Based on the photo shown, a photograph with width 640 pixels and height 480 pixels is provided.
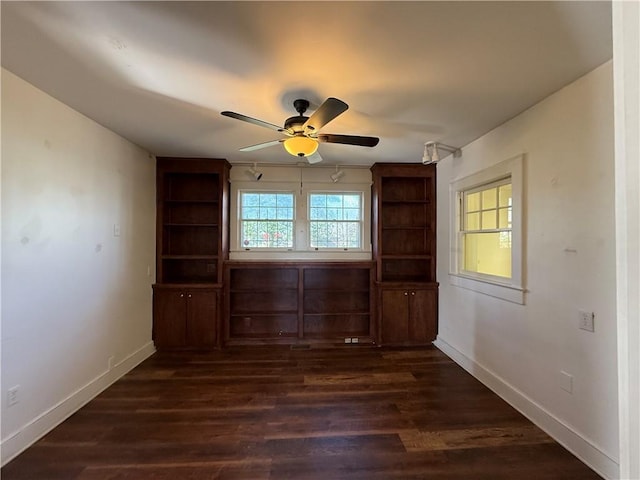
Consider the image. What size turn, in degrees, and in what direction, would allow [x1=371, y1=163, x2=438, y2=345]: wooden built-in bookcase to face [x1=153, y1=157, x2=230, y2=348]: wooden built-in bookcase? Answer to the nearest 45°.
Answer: approximately 90° to its right

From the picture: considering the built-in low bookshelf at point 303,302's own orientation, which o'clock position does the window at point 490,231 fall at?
The window is roughly at 10 o'clock from the built-in low bookshelf.

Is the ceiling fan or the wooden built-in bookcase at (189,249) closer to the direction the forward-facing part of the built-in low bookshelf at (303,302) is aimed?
the ceiling fan

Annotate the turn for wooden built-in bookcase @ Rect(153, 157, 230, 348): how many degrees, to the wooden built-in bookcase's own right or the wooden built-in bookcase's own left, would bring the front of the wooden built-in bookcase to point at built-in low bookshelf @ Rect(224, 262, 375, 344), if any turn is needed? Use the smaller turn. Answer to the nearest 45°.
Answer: approximately 90° to the wooden built-in bookcase's own left

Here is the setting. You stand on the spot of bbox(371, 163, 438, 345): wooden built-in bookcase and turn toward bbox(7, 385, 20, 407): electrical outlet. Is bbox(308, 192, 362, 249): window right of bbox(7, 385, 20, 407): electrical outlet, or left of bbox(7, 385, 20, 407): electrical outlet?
right

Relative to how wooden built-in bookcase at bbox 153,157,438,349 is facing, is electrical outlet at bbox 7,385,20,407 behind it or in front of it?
in front

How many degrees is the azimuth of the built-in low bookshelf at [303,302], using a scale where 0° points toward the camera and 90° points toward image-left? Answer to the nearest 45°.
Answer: approximately 0°

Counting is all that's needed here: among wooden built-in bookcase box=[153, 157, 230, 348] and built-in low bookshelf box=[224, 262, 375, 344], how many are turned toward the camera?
2

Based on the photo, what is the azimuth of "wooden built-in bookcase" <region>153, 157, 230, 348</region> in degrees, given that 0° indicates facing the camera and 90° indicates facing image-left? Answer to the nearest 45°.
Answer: approximately 0°

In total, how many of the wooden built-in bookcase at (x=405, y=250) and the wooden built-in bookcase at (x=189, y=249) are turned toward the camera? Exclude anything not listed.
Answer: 2

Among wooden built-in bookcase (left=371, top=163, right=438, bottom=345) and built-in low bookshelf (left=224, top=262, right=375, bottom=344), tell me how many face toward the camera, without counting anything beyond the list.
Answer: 2
